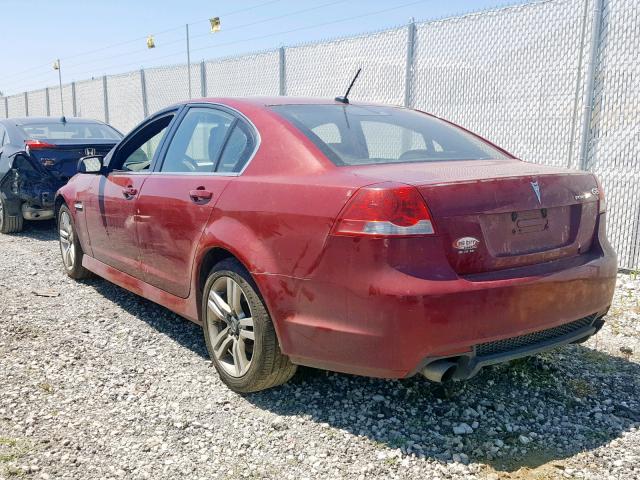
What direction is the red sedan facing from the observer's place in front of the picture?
facing away from the viewer and to the left of the viewer

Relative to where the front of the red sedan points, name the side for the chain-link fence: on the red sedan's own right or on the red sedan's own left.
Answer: on the red sedan's own right
